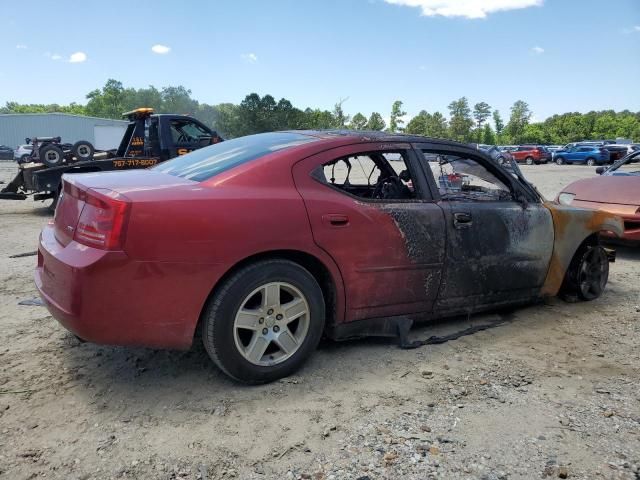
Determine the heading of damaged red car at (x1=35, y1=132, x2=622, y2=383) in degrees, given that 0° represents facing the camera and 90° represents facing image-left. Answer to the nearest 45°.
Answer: approximately 225°

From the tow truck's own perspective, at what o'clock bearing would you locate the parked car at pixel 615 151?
The parked car is roughly at 11 o'clock from the tow truck.

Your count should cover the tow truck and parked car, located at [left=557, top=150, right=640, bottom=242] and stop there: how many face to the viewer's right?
1

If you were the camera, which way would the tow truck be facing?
facing to the right of the viewer

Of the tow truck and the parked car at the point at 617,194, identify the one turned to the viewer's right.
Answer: the tow truck

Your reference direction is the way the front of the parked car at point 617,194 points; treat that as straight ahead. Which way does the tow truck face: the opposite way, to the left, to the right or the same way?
the opposite way
